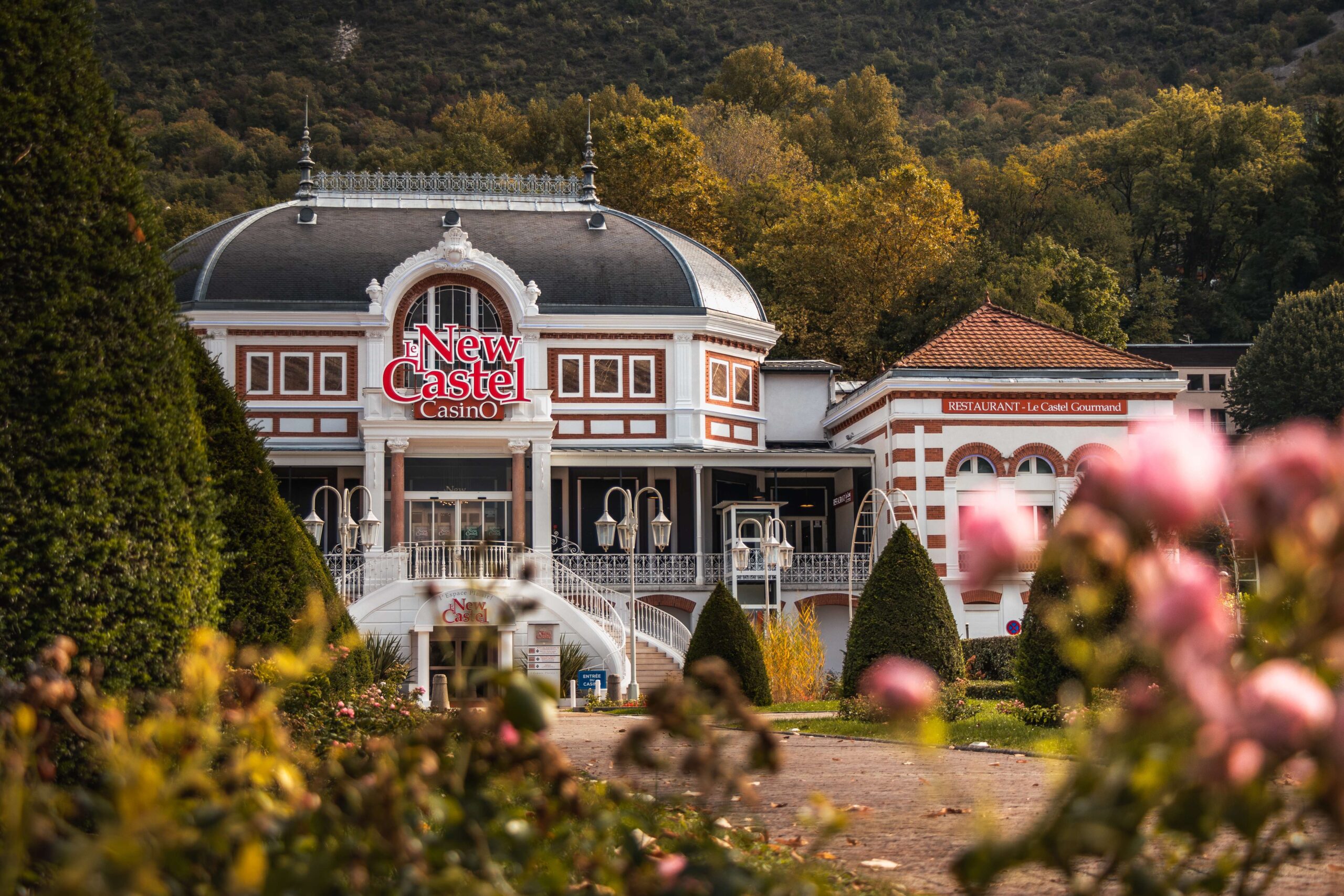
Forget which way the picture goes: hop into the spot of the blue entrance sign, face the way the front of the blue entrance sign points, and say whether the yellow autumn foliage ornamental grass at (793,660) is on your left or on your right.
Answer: on your left

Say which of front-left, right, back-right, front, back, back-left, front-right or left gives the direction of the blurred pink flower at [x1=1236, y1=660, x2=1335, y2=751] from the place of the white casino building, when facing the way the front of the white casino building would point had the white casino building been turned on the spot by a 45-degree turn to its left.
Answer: front-right

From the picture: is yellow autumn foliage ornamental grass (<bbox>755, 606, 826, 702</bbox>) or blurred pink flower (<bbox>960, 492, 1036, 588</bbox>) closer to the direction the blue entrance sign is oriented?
the blurred pink flower

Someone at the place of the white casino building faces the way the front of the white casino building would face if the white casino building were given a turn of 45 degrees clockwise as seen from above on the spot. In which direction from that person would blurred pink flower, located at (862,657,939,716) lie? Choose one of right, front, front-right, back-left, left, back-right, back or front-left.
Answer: front-left

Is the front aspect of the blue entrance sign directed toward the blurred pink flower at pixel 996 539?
yes

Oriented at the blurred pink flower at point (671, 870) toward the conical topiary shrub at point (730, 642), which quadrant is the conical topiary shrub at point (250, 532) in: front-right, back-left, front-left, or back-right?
front-left

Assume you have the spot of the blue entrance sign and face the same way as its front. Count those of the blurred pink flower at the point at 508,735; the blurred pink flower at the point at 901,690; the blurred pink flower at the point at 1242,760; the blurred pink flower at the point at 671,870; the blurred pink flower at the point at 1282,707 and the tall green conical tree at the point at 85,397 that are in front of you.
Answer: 6

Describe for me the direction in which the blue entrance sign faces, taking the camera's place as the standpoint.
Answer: facing the viewer

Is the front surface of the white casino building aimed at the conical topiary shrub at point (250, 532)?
yes

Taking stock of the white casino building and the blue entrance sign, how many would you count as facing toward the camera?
2

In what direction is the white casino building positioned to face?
toward the camera

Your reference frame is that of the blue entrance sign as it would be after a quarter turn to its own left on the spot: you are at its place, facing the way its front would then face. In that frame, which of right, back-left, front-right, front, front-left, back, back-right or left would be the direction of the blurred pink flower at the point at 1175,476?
right

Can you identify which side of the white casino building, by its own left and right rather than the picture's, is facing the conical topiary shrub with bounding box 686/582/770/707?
front

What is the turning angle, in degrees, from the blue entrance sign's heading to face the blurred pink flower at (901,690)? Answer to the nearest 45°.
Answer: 0° — it already faces it

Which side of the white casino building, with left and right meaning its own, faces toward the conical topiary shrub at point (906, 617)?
front
